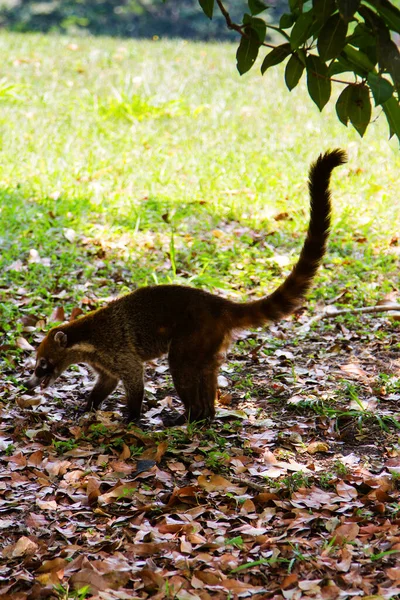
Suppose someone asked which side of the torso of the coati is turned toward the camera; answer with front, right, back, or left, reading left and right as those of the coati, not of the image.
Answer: left

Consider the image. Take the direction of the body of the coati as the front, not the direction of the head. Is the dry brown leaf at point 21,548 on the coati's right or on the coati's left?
on the coati's left
